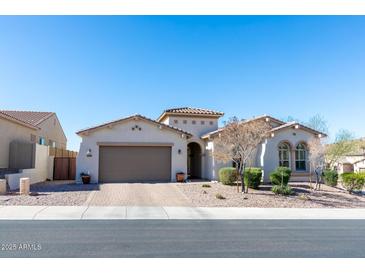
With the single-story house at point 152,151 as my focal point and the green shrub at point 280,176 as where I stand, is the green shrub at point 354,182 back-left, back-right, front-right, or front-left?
back-right

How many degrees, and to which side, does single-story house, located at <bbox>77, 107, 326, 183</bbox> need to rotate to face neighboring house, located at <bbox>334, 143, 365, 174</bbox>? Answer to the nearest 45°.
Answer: approximately 135° to its left

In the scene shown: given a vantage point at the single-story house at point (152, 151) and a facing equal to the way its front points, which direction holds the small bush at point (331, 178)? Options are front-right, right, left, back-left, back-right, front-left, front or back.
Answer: left

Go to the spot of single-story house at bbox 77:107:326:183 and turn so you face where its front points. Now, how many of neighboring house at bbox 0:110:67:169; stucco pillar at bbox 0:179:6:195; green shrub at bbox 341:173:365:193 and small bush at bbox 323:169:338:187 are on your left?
2

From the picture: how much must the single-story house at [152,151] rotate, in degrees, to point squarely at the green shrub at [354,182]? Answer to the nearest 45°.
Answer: approximately 90° to its left

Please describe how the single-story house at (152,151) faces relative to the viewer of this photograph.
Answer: facing the viewer

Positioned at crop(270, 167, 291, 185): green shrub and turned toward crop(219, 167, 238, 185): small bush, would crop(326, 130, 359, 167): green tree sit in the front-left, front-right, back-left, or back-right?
back-right

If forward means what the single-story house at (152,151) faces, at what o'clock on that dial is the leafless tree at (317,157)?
The leafless tree is roughly at 9 o'clock from the single-story house.

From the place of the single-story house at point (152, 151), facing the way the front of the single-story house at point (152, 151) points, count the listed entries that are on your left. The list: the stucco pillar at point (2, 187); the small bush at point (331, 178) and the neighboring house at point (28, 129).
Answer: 1
